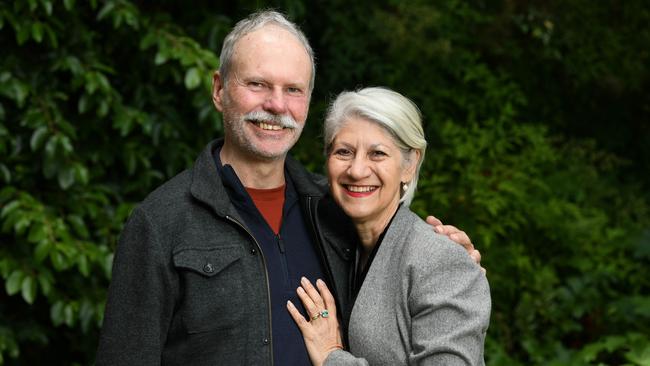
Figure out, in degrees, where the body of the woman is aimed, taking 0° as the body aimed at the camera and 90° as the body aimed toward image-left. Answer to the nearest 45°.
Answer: approximately 45°

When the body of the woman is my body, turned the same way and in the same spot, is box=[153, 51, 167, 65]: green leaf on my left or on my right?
on my right

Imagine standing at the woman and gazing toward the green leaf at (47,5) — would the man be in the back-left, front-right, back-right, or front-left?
front-left

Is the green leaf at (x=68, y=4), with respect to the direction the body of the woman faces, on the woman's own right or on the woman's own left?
on the woman's own right

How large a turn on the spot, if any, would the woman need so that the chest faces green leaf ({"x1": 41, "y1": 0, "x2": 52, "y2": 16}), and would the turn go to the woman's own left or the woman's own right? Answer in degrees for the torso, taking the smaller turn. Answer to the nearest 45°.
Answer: approximately 90° to the woman's own right
